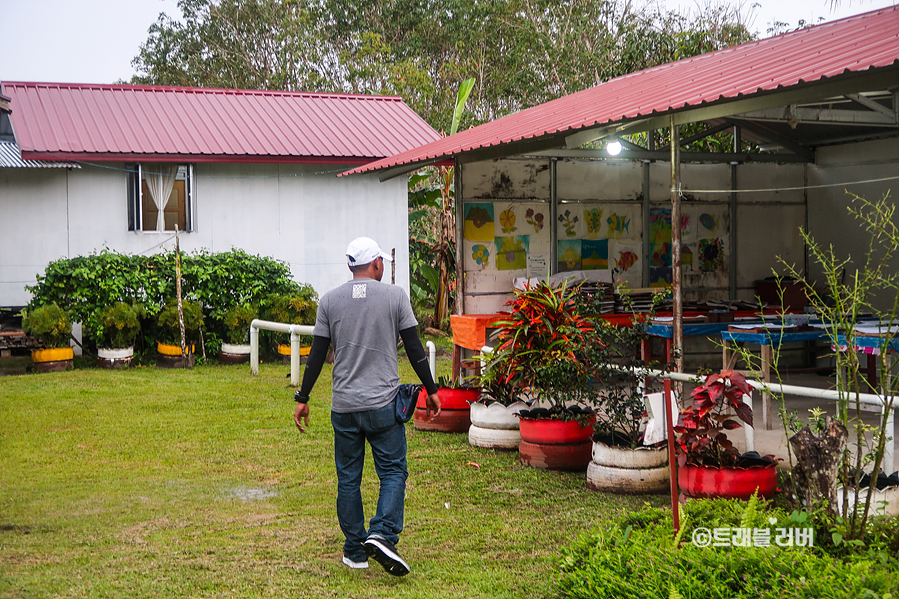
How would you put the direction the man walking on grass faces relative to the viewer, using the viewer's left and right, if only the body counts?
facing away from the viewer

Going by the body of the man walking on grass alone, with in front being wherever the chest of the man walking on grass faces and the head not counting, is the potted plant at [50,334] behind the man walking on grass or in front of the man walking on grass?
in front

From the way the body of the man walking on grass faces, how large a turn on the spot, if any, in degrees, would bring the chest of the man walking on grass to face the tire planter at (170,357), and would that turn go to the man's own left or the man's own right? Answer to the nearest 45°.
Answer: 0° — they already face it

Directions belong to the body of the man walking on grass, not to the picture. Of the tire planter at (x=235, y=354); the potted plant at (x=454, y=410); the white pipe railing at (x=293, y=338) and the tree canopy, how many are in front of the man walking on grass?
4

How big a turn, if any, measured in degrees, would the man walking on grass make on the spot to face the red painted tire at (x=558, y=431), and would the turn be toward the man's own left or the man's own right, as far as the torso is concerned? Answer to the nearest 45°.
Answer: approximately 45° to the man's own right

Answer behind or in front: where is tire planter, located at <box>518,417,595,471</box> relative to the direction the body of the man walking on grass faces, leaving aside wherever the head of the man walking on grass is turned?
in front

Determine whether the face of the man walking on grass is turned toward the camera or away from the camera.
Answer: away from the camera

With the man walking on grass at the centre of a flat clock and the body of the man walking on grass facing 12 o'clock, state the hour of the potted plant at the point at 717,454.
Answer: The potted plant is roughly at 3 o'clock from the man walking on grass.

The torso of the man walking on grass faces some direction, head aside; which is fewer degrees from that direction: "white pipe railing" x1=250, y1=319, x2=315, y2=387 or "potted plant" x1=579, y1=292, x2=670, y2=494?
the white pipe railing

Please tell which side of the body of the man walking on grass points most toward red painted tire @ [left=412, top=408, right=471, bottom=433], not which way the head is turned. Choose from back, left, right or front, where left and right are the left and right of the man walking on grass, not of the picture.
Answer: front

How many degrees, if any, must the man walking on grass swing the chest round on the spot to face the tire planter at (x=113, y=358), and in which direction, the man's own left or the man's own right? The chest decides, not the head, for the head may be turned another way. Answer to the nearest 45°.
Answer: approximately 45° to the man's own left
